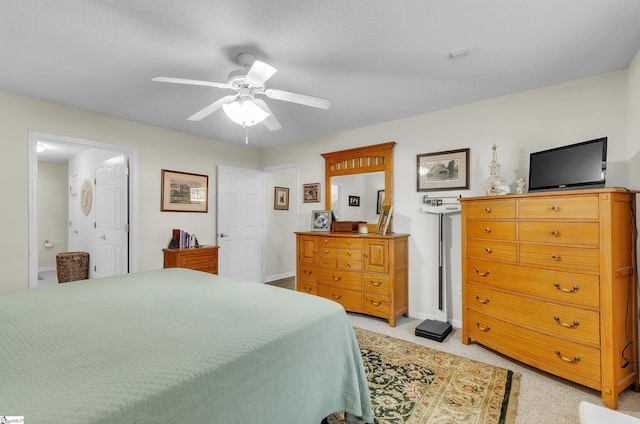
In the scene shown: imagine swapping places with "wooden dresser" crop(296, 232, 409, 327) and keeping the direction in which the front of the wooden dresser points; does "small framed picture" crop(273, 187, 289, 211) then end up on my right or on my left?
on my right

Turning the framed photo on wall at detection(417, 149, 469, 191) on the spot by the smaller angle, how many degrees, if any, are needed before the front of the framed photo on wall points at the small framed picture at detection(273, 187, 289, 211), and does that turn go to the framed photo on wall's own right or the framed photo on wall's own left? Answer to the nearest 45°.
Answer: approximately 90° to the framed photo on wall's own right

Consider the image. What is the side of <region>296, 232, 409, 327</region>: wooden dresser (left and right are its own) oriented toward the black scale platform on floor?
left

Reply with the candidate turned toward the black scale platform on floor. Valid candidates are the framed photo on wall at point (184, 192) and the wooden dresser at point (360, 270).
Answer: the framed photo on wall

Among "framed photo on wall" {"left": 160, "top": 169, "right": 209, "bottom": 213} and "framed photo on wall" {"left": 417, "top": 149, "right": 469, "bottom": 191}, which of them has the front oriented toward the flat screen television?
"framed photo on wall" {"left": 160, "top": 169, "right": 209, "bottom": 213}

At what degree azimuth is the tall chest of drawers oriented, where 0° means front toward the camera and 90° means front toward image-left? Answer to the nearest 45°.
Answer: approximately 45°

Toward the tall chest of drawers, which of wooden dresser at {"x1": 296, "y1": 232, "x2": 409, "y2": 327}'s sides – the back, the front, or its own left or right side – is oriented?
left

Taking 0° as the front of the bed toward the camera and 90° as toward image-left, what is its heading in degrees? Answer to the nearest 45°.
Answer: approximately 225°

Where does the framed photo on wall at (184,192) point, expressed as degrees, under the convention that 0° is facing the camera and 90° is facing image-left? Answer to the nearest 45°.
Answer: approximately 315°

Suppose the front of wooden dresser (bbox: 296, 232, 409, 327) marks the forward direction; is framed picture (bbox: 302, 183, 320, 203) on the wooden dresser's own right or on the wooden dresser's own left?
on the wooden dresser's own right

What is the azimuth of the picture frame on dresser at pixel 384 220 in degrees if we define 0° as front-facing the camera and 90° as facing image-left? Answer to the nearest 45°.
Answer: approximately 45°
